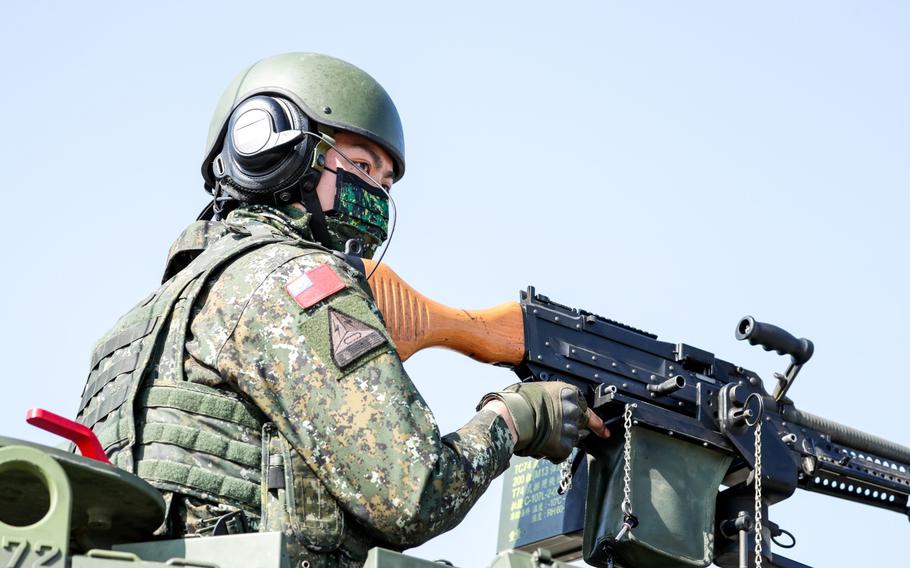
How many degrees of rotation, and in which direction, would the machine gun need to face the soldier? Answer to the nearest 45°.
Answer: approximately 135° to its right

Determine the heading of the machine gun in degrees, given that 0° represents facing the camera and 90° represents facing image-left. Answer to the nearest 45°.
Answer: approximately 270°

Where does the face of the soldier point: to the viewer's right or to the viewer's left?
to the viewer's right
